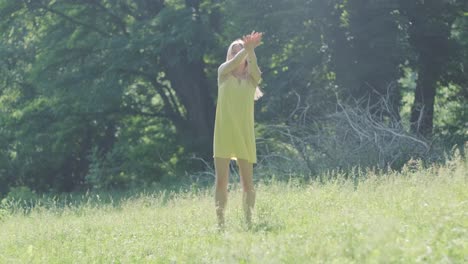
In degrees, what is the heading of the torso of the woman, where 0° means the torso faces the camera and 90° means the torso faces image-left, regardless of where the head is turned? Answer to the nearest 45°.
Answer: approximately 0°
